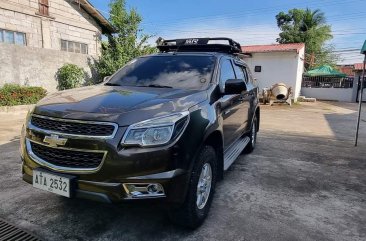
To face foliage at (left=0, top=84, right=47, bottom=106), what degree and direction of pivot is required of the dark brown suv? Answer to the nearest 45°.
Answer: approximately 90° to its right

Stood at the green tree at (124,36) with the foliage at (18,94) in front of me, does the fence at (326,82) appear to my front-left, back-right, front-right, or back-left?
back-left

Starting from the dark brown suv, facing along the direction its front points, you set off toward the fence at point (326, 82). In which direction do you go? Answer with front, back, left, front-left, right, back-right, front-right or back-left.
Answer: back

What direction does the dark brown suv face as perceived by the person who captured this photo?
facing the viewer and to the left of the viewer

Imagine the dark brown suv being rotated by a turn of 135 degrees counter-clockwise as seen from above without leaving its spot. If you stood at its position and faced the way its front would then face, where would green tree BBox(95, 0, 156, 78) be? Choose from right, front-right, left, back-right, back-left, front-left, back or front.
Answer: left

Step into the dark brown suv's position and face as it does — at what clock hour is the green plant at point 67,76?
The green plant is roughly at 4 o'clock from the dark brown suv.
